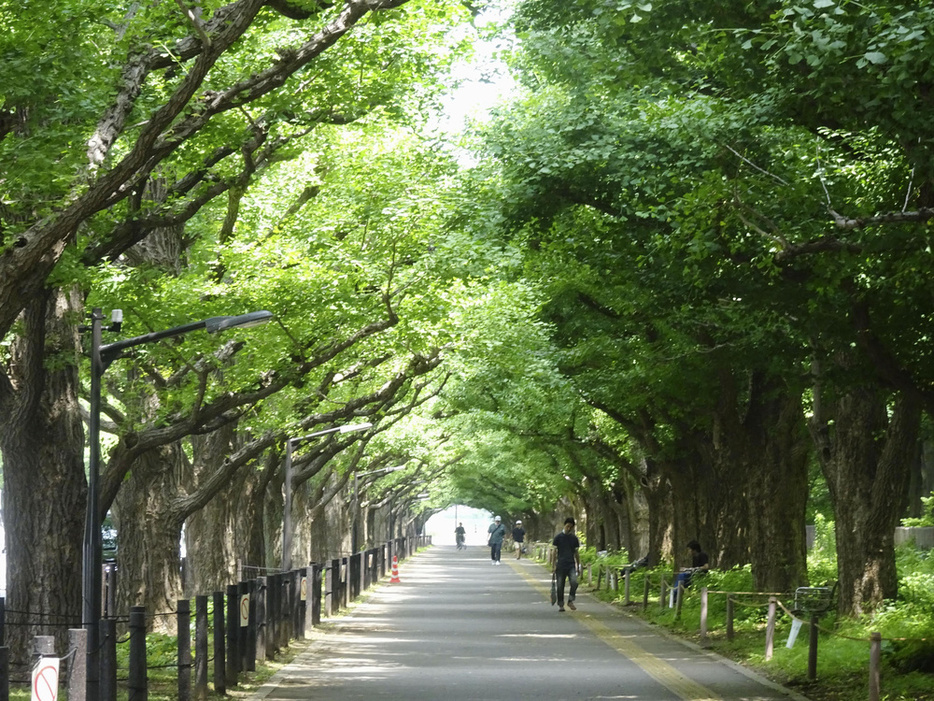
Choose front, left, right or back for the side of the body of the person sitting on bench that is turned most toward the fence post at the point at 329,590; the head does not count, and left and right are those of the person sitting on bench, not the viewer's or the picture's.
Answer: front

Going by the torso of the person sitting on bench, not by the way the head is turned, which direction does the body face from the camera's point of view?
to the viewer's left

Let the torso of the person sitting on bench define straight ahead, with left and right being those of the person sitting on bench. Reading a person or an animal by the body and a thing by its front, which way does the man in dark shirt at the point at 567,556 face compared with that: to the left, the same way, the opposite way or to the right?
to the left

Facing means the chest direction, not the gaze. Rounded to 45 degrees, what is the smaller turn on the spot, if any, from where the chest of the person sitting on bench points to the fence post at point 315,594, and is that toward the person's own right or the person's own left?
approximately 45° to the person's own left

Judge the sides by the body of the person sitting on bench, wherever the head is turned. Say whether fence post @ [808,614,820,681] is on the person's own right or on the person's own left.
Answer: on the person's own left

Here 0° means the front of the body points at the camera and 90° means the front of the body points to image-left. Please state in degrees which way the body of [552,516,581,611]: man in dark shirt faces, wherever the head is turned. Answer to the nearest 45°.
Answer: approximately 0°

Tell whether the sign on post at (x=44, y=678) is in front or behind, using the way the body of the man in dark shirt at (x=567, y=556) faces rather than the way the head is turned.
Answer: in front

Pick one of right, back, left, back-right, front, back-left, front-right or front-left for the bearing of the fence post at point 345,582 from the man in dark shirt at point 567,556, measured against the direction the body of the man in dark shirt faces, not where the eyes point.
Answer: back-right

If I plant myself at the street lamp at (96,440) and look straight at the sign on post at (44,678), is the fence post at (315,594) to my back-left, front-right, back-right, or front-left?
back-left

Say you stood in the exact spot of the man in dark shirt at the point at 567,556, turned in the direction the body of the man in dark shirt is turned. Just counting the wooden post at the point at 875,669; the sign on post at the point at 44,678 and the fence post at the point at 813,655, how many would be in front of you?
3

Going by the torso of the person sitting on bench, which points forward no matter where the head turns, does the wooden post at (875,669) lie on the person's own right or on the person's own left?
on the person's own left

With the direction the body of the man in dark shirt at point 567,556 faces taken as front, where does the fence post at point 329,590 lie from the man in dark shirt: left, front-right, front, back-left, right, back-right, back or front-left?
right
